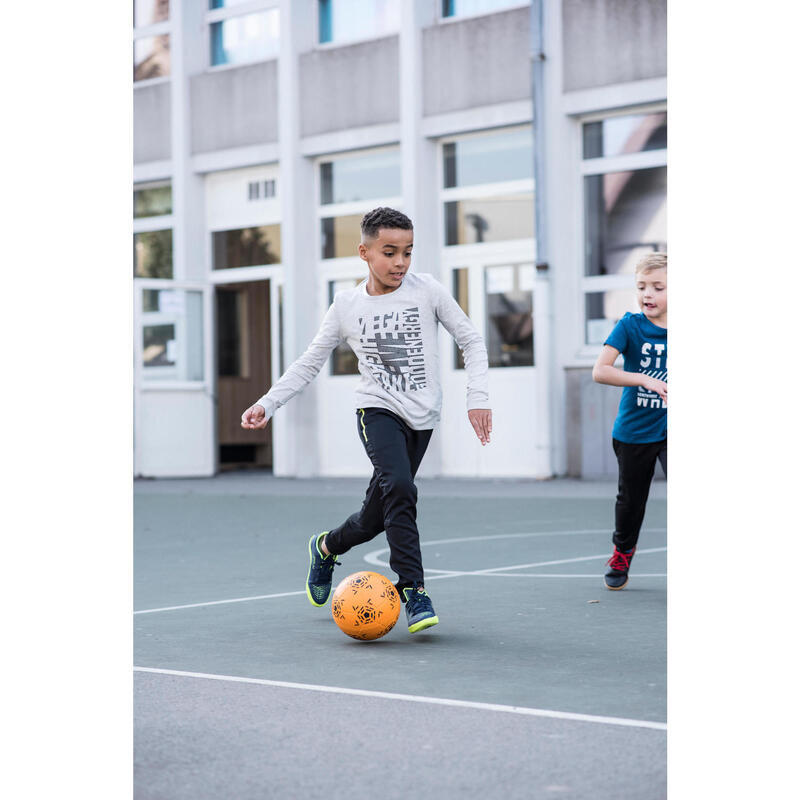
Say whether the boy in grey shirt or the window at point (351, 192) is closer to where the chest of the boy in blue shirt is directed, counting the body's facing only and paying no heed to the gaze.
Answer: the boy in grey shirt

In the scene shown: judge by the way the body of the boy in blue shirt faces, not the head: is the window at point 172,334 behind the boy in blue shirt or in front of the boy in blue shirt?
behind

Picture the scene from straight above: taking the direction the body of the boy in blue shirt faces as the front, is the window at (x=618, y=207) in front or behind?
behind

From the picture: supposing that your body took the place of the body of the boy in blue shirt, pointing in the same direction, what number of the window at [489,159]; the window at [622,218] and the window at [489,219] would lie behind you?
3

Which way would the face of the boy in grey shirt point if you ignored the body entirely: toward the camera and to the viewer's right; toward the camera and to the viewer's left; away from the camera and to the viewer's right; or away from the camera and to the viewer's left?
toward the camera and to the viewer's right

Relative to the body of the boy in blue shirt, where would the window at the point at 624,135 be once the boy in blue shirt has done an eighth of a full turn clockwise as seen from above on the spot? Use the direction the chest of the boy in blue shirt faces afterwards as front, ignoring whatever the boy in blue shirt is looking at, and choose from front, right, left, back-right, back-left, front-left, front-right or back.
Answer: back-right

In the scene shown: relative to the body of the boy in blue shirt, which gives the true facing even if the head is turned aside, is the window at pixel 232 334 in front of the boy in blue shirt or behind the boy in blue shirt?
behind

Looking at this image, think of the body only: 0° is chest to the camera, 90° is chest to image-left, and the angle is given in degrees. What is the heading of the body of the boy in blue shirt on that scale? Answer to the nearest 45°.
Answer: approximately 0°

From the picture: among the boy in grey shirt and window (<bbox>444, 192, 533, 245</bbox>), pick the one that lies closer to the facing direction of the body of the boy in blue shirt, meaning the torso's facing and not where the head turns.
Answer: the boy in grey shirt

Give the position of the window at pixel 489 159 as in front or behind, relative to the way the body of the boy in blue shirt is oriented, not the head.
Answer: behind

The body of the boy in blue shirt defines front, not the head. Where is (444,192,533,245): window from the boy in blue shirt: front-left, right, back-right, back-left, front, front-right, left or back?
back

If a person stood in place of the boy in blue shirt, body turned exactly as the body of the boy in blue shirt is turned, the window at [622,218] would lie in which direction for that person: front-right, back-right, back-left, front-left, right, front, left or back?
back
